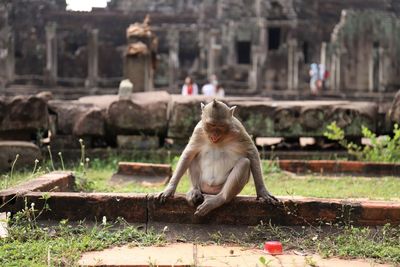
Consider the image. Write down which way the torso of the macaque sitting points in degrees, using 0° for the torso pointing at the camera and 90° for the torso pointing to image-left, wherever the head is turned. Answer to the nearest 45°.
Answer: approximately 0°

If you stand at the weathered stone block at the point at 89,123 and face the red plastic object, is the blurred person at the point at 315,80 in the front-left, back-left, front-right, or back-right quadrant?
back-left

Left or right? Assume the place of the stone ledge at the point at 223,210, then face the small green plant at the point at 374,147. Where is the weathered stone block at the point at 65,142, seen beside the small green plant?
left

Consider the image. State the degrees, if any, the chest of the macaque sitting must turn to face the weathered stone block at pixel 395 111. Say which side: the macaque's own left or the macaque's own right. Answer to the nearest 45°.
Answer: approximately 135° to the macaque's own left

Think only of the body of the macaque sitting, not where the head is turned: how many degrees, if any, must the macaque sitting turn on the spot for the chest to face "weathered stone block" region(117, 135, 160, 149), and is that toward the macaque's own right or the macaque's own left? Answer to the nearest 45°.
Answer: approximately 180°

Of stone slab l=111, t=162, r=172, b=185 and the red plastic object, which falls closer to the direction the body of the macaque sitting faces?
the red plastic object

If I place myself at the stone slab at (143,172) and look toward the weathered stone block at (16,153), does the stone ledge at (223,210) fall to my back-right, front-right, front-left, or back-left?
back-left

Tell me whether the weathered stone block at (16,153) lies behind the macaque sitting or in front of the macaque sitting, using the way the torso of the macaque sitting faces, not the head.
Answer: behind

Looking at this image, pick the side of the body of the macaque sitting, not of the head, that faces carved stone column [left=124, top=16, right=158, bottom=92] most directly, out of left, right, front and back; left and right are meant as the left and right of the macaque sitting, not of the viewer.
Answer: back

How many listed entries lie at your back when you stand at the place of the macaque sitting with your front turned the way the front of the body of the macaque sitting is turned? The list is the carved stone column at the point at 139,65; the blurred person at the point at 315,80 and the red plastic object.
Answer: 2

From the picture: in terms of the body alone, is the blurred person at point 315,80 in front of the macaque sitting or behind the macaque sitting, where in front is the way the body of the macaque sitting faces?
behind

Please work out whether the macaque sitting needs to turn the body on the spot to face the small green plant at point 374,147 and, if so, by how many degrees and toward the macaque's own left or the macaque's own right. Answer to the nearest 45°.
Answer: approximately 135° to the macaque's own left

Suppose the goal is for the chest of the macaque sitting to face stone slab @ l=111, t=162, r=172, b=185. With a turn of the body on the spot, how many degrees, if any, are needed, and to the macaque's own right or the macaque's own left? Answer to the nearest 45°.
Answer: approximately 180°

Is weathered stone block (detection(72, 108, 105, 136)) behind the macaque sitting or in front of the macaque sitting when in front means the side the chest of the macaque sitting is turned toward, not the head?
behind
